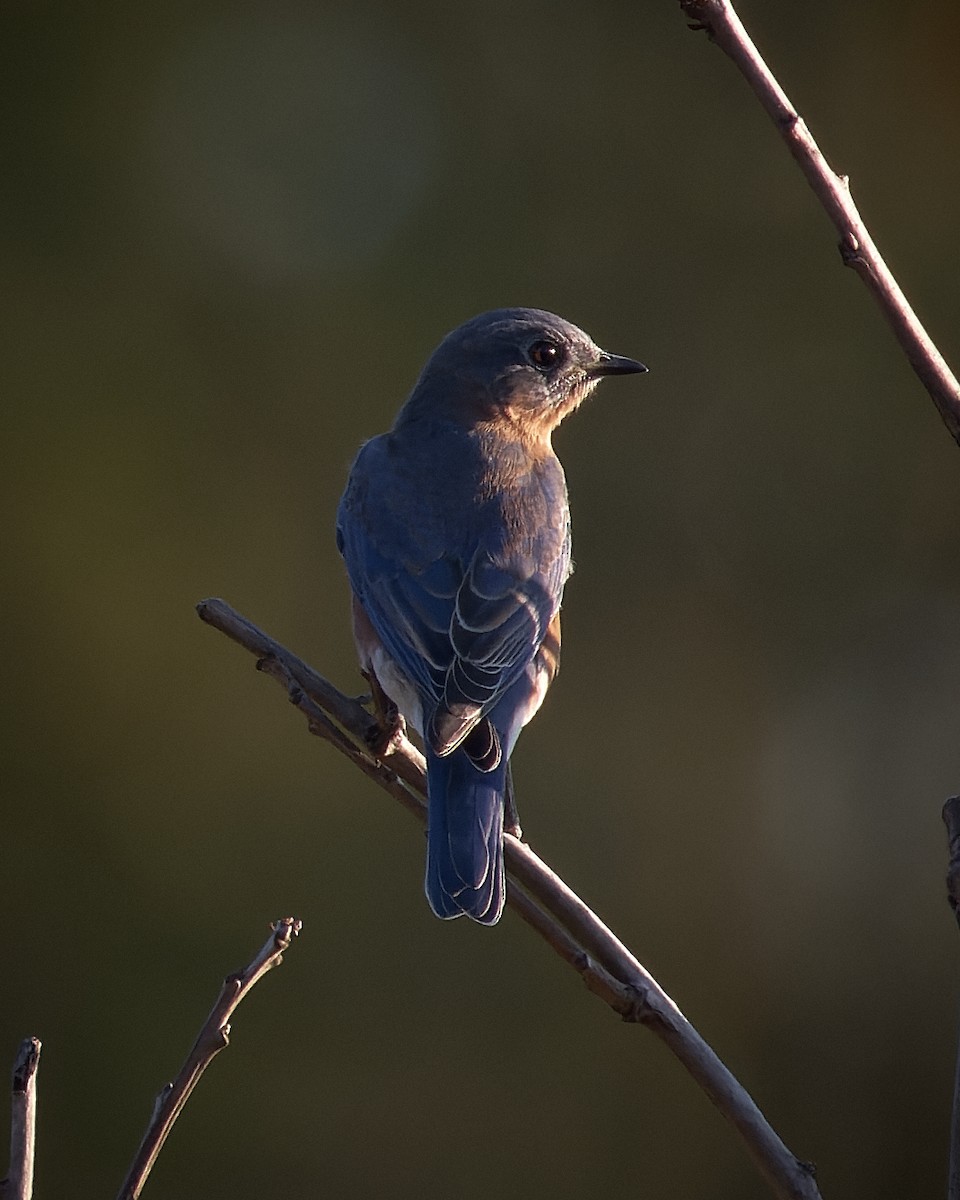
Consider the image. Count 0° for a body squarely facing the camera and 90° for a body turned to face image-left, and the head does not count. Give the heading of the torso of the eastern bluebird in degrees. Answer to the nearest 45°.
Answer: approximately 180°

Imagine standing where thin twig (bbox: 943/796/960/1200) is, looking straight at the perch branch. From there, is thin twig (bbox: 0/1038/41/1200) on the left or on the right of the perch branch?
left
